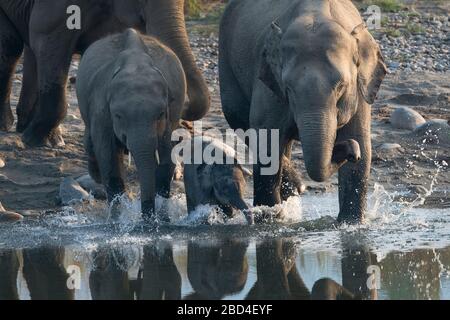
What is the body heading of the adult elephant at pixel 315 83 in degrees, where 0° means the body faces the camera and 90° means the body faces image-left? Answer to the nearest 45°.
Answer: approximately 315°

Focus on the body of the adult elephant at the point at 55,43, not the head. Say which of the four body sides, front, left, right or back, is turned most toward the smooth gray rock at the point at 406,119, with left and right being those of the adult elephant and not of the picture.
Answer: front

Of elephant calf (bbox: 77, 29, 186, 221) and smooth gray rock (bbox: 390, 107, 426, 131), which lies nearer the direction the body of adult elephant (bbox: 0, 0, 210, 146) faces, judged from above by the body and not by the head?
the smooth gray rock

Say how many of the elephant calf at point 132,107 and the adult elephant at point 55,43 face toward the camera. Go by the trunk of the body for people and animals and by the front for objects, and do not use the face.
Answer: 1

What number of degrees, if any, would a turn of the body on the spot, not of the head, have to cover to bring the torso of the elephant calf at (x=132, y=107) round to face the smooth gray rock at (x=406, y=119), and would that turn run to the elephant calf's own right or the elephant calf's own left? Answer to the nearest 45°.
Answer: approximately 135° to the elephant calf's own left

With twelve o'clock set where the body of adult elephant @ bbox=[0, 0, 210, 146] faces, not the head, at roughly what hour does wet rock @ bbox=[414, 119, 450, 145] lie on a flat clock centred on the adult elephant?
The wet rock is roughly at 12 o'clock from the adult elephant.

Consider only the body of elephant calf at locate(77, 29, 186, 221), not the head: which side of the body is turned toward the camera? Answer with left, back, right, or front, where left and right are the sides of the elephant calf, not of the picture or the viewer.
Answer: front

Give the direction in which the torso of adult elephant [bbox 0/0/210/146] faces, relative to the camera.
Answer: to the viewer's right

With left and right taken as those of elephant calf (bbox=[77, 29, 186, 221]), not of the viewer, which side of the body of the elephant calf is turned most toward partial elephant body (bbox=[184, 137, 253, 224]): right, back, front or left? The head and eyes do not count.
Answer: left

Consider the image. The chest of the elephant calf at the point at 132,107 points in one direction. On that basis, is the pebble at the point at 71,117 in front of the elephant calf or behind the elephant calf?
behind
